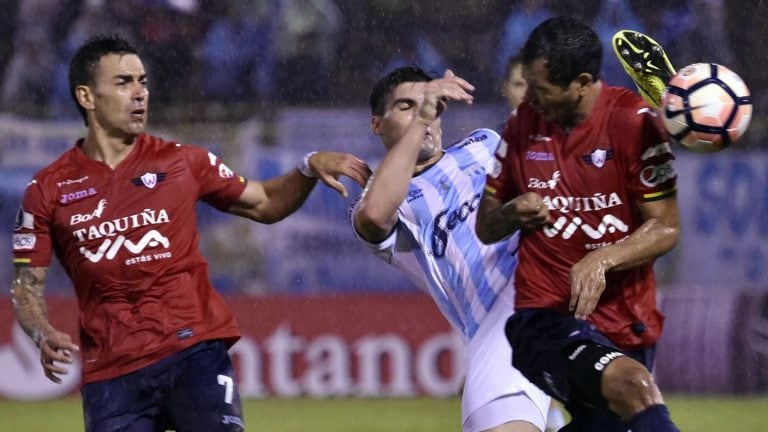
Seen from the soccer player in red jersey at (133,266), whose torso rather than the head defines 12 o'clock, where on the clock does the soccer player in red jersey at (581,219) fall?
the soccer player in red jersey at (581,219) is roughly at 10 o'clock from the soccer player in red jersey at (133,266).

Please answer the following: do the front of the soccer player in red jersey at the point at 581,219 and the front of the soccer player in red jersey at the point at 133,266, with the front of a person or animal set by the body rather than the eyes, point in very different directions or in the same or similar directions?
same or similar directions

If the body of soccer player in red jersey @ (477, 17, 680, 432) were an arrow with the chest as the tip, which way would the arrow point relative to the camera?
toward the camera

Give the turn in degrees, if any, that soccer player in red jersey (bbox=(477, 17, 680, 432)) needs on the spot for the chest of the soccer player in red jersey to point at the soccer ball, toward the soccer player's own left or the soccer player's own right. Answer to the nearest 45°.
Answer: approximately 90° to the soccer player's own left

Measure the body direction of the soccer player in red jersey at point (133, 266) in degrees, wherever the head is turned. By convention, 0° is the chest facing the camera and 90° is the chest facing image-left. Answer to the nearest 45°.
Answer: approximately 0°

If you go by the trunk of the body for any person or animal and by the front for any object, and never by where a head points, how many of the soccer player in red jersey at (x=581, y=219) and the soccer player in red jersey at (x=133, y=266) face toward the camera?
2

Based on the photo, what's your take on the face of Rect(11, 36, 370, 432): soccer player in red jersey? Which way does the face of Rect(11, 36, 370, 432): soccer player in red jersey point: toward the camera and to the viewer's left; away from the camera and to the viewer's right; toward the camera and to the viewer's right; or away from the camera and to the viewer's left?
toward the camera and to the viewer's right

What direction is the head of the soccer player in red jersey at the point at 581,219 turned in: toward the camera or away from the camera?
toward the camera

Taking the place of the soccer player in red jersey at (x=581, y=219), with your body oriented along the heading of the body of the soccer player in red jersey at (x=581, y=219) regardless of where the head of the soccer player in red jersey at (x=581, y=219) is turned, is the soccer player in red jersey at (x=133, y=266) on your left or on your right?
on your right

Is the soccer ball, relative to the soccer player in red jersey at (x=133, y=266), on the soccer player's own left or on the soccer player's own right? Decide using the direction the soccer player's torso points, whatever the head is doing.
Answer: on the soccer player's own left
